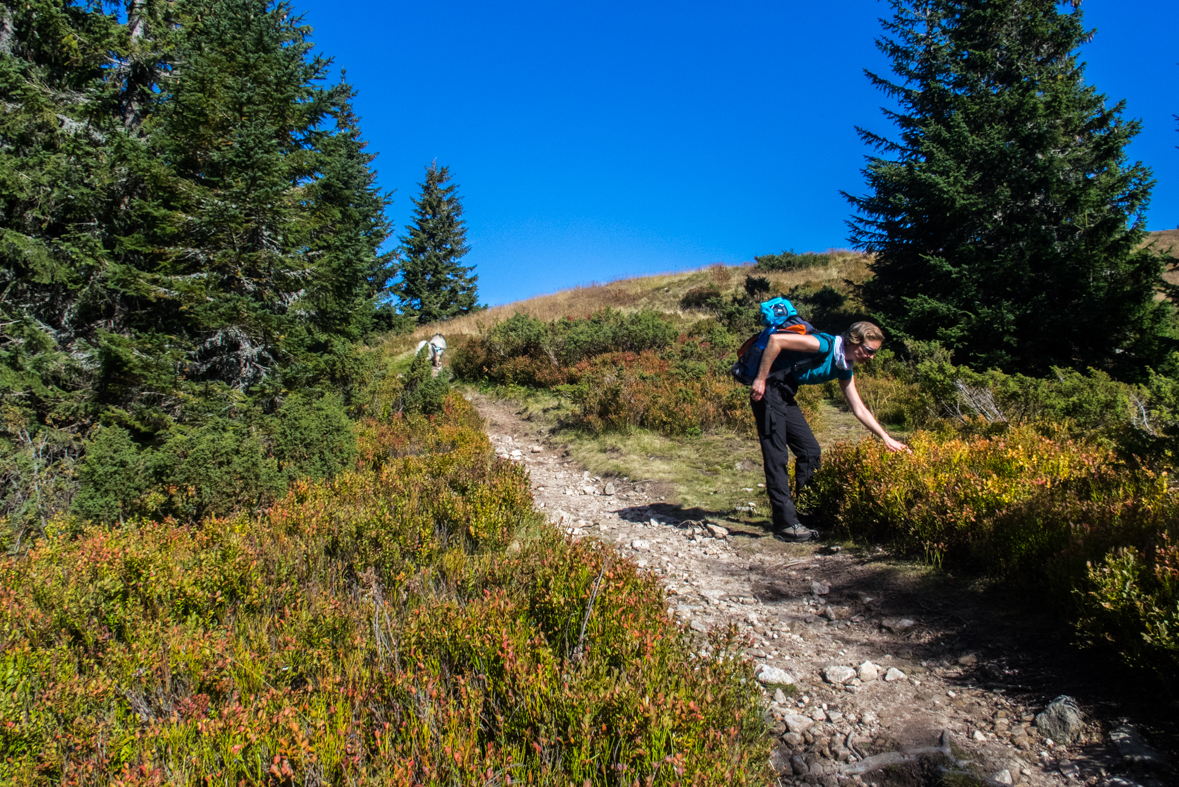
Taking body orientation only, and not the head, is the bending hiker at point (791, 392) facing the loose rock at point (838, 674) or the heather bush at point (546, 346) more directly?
the loose rock

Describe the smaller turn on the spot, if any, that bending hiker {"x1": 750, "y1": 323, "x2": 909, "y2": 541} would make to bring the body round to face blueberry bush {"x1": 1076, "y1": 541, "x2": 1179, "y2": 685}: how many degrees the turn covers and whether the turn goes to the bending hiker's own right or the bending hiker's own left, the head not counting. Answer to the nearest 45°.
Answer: approximately 45° to the bending hiker's own right

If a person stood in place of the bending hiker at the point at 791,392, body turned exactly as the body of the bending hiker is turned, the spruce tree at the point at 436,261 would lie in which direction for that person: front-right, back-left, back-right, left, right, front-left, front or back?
back-left

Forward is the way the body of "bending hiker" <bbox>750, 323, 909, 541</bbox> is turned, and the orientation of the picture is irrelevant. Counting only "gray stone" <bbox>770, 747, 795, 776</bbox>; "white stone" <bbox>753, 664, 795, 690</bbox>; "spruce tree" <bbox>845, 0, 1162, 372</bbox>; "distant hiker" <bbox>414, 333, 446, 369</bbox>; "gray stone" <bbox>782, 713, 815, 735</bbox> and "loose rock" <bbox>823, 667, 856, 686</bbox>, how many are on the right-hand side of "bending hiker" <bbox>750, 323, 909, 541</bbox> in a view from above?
4

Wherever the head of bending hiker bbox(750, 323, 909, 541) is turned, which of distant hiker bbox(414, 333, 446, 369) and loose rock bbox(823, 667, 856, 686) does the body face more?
the loose rock

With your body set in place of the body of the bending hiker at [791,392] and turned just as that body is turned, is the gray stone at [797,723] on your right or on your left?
on your right

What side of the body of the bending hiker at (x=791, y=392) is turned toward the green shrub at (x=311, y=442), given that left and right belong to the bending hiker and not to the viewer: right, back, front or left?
back

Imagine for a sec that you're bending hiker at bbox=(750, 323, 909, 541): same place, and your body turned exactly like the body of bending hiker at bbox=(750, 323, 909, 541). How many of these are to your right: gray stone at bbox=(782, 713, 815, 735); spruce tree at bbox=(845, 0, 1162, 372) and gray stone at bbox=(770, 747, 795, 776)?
2

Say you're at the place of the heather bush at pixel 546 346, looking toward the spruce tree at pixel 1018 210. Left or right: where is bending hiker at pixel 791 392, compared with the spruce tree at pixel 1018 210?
right

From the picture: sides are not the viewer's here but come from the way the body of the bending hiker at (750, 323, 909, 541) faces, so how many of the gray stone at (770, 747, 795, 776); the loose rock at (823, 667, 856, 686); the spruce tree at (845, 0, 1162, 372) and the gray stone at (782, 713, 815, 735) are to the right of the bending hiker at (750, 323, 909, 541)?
3

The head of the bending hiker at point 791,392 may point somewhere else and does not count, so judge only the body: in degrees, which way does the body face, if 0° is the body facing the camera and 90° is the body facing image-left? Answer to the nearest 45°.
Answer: approximately 270°

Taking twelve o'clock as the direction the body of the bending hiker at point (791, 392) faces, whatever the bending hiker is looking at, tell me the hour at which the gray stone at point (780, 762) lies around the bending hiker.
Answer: The gray stone is roughly at 3 o'clock from the bending hiker.

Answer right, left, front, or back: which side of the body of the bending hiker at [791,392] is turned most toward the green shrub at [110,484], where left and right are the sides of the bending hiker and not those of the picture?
back

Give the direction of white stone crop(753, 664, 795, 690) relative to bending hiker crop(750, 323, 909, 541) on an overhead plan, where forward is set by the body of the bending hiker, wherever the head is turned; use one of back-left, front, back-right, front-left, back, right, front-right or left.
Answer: right
